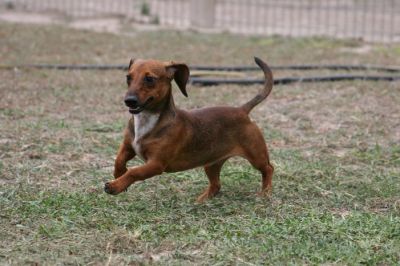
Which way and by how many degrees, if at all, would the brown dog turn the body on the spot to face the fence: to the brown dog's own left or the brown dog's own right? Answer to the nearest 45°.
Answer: approximately 135° to the brown dog's own right

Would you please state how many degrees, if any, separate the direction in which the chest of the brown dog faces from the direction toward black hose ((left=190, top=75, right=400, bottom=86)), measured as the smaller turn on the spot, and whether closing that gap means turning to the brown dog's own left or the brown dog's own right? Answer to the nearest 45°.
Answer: approximately 135° to the brown dog's own right

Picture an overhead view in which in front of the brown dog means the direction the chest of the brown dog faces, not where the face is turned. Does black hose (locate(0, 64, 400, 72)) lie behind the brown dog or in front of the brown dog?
behind

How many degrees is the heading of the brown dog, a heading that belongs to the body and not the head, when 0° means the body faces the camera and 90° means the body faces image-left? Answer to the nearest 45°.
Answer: approximately 45°
